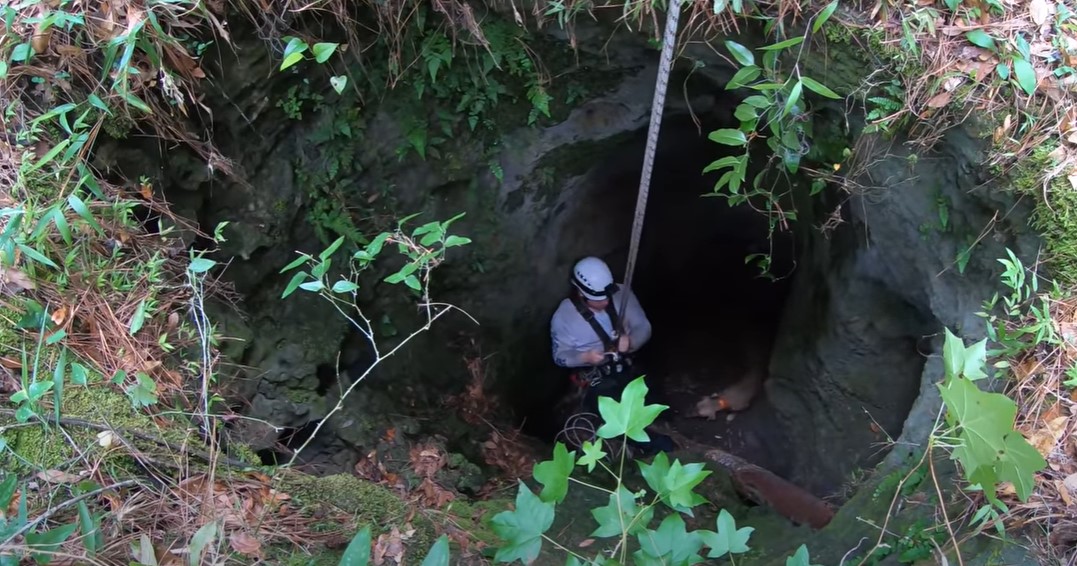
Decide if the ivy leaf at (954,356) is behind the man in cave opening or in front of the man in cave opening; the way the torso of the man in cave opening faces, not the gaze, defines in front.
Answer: in front

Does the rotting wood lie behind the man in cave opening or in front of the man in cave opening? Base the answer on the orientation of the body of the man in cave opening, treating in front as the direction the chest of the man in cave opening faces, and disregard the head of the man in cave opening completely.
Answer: in front

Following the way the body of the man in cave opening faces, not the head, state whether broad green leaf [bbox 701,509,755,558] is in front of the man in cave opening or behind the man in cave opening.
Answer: in front

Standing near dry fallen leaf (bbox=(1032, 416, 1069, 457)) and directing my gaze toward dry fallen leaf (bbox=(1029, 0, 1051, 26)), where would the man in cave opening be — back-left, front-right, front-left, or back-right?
front-left

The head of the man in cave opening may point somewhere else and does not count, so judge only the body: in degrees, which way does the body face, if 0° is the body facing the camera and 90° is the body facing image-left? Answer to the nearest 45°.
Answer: approximately 315°

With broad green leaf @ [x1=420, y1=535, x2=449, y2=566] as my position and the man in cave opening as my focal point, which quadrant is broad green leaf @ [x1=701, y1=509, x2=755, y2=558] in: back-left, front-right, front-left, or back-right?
front-right

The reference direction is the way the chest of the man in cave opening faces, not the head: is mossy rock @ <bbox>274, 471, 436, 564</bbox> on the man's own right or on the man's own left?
on the man's own right

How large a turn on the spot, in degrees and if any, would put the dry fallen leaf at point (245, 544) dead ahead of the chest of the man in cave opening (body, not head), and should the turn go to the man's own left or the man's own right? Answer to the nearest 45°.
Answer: approximately 45° to the man's own right
